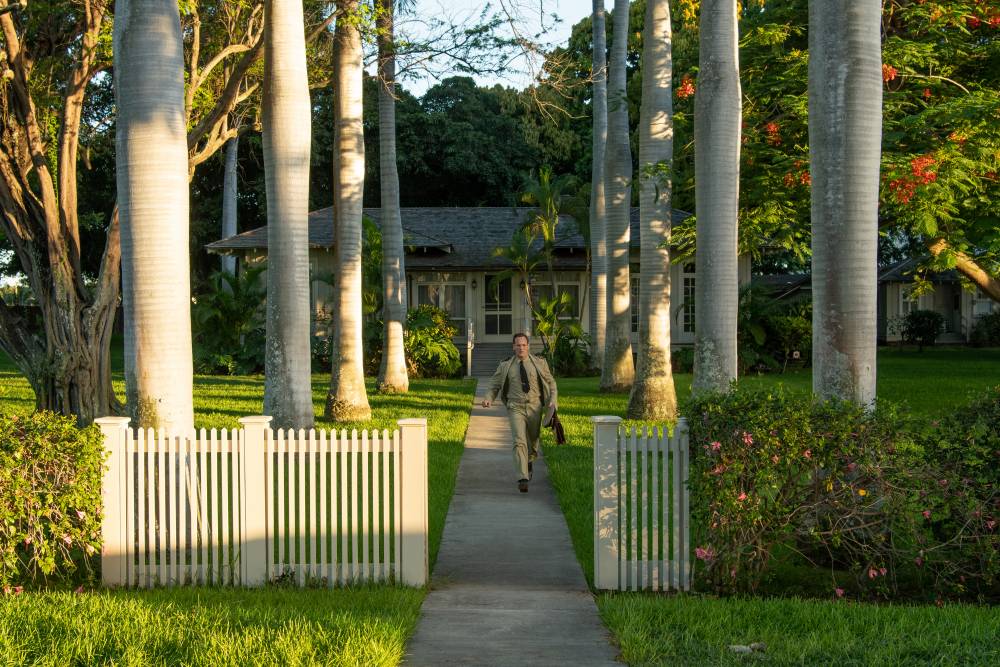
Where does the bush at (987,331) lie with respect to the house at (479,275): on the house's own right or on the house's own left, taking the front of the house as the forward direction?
on the house's own left

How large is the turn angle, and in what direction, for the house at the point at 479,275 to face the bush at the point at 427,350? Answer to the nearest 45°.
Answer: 0° — it already faces it

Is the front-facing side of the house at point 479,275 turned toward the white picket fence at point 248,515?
yes

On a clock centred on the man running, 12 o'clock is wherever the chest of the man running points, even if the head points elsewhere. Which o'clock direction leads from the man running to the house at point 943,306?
The house is roughly at 7 o'clock from the man running.

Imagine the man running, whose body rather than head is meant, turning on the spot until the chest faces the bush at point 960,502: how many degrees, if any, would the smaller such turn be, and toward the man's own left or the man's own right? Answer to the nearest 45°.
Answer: approximately 45° to the man's own left

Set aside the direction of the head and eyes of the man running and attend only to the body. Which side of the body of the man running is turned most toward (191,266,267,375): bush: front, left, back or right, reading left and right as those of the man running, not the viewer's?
back

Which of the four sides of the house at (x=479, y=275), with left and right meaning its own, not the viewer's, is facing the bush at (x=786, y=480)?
front

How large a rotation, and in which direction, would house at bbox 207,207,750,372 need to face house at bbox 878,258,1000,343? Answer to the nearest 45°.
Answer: approximately 135° to its left

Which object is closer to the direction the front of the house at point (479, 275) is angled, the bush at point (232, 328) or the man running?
the man running

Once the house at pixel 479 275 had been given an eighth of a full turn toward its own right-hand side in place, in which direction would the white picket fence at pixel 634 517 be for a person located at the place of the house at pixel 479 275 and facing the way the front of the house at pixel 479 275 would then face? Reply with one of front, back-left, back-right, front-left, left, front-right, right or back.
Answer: front-left

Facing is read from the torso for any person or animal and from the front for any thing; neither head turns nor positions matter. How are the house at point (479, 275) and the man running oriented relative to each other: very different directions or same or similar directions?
same or similar directions

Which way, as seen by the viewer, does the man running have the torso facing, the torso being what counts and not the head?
toward the camera

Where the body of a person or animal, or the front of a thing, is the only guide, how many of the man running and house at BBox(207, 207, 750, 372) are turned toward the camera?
2

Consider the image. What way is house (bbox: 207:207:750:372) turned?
toward the camera

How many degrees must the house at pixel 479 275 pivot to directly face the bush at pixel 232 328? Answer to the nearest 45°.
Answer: approximately 45° to its right
